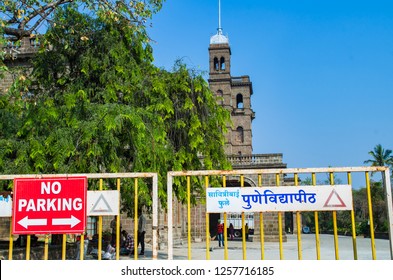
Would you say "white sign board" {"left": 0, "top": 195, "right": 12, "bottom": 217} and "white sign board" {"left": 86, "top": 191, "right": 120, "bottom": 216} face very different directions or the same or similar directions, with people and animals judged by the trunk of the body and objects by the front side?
same or similar directions

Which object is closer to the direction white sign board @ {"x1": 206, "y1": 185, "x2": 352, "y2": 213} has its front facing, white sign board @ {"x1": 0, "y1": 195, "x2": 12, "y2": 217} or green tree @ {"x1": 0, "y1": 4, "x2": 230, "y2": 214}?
the white sign board

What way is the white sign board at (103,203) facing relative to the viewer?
toward the camera

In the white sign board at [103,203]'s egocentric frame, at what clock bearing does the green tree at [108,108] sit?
The green tree is roughly at 6 o'clock from the white sign board.

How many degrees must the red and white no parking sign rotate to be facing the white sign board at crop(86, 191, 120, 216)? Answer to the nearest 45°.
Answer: approximately 90° to its left

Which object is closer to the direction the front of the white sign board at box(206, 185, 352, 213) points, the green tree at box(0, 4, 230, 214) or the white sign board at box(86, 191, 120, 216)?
the white sign board

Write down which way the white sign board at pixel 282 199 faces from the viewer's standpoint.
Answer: facing the viewer

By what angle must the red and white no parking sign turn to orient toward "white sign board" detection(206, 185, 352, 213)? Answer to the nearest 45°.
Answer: approximately 90° to its left

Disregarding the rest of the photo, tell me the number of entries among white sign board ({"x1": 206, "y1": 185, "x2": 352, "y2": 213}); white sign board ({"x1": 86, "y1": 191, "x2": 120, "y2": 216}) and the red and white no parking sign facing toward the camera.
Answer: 3

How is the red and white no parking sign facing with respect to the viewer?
toward the camera

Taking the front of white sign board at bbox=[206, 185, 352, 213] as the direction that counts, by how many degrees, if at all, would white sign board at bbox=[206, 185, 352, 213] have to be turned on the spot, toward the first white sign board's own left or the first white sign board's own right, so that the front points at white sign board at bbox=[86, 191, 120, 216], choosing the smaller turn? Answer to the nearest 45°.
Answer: approximately 90° to the first white sign board's own right

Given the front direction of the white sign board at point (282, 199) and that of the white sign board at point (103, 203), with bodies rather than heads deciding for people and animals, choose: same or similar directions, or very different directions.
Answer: same or similar directions

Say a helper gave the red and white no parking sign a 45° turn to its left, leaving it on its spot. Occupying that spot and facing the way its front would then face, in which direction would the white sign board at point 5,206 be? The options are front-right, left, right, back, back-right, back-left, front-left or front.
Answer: back
